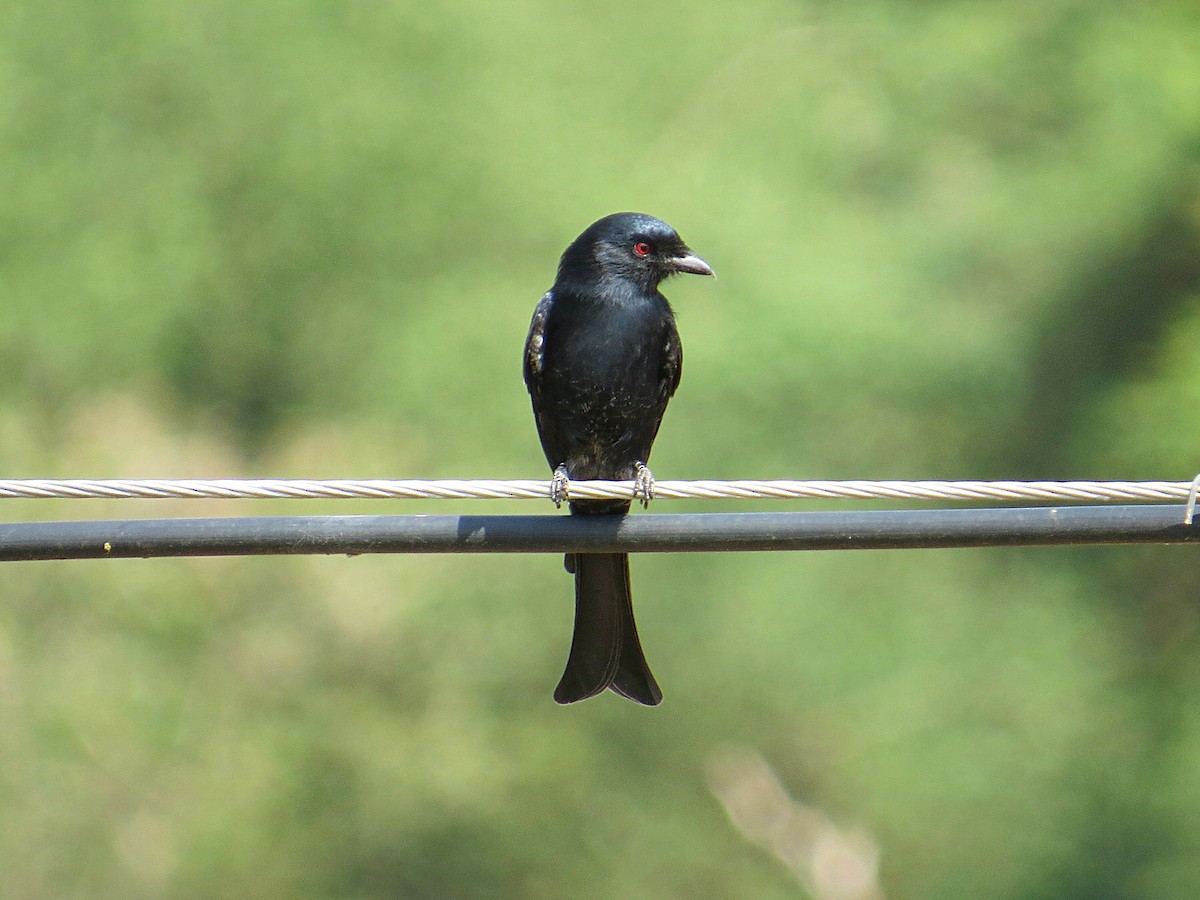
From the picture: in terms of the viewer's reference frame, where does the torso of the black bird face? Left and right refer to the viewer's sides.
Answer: facing the viewer

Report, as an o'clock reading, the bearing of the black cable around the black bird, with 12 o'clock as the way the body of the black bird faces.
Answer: The black cable is roughly at 12 o'clock from the black bird.
